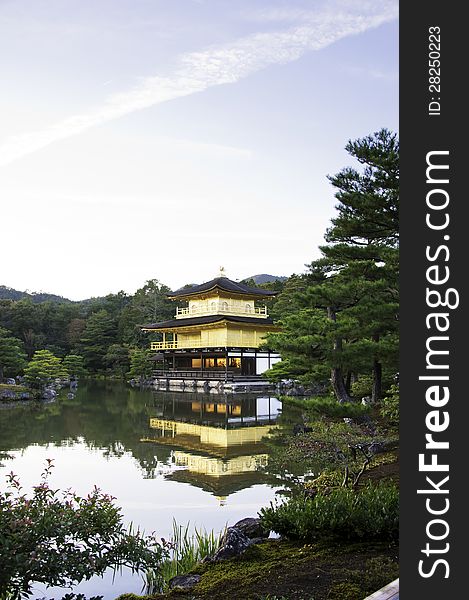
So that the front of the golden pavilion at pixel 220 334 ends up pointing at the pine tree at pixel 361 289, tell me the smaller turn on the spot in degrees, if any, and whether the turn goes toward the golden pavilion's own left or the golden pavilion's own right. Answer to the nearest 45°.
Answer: approximately 45° to the golden pavilion's own left

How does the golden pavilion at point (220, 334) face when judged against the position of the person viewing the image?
facing the viewer and to the left of the viewer

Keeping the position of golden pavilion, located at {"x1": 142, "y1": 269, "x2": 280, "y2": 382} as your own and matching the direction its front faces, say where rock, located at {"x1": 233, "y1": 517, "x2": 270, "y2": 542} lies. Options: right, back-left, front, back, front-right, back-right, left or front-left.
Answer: front-left

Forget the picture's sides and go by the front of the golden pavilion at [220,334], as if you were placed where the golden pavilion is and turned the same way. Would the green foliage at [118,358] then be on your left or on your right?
on your right

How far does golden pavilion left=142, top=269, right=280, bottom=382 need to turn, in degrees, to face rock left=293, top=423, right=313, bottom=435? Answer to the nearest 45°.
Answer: approximately 45° to its left

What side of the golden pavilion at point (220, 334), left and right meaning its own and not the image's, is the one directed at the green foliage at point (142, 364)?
right

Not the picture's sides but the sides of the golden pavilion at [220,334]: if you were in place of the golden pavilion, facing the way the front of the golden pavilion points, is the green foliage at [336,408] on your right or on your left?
on your left

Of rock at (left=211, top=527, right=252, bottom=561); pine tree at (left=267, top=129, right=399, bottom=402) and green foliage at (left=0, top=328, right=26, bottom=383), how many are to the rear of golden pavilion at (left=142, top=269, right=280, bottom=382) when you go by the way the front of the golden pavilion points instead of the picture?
0

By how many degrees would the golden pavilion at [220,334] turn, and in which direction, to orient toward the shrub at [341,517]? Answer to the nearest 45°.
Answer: approximately 45° to its left

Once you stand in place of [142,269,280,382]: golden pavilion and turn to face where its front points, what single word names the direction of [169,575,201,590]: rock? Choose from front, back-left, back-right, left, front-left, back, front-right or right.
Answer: front-left
